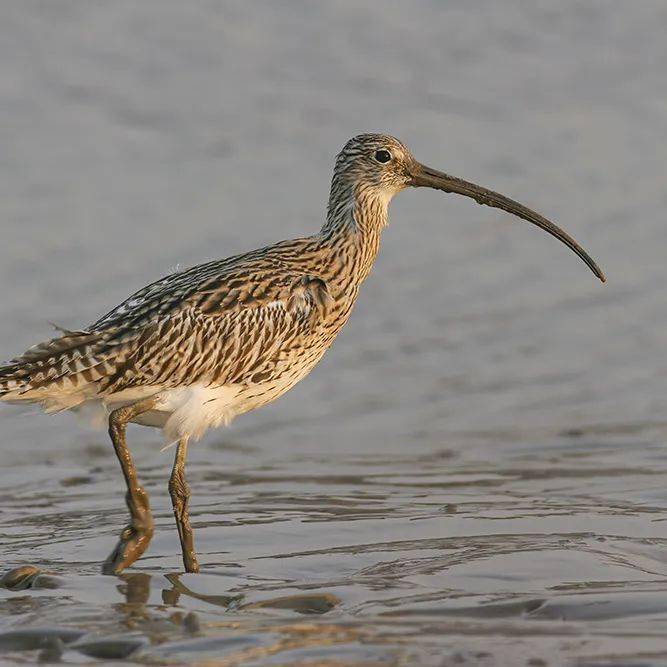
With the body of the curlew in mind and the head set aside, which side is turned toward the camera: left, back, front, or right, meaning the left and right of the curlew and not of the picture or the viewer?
right
